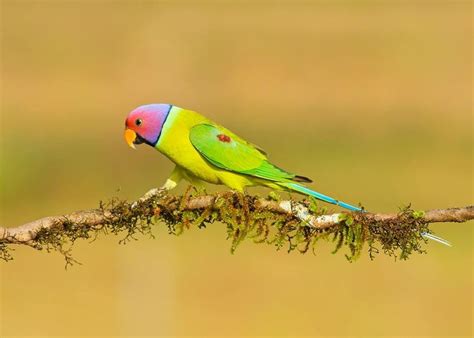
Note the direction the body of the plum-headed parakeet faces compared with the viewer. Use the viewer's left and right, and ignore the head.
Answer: facing to the left of the viewer
